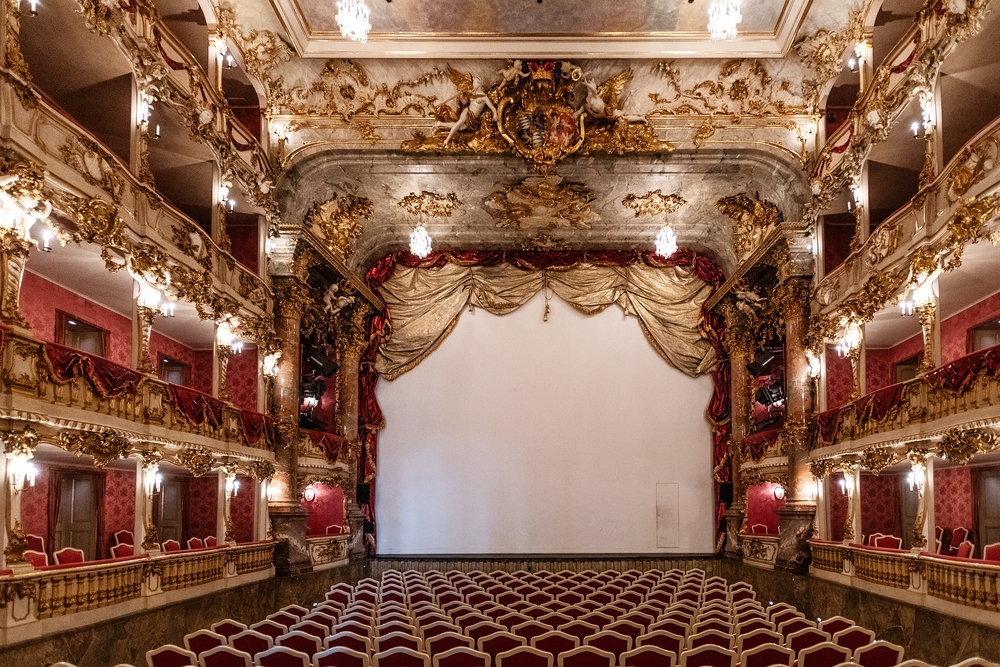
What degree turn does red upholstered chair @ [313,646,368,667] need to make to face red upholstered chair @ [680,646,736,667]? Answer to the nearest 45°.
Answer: approximately 90° to its right

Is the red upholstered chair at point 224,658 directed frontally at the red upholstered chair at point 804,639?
no

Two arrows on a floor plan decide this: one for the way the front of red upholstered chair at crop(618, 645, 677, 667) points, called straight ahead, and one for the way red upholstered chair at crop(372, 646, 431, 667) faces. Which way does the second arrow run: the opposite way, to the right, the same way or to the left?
the same way

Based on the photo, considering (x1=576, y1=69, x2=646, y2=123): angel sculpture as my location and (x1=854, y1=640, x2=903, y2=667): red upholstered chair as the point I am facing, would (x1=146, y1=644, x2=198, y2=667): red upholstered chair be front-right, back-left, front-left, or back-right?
front-right

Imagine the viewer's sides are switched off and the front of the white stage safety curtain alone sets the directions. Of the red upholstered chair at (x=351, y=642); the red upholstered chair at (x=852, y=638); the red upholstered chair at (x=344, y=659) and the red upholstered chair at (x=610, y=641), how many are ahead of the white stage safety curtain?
4

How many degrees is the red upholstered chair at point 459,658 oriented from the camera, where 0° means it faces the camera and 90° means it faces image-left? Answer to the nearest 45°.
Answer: approximately 180°

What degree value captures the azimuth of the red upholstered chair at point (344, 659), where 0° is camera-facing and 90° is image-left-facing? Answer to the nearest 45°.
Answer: approximately 180°

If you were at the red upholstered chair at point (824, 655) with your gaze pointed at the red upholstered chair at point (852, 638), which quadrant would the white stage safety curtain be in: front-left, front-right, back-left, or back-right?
front-left

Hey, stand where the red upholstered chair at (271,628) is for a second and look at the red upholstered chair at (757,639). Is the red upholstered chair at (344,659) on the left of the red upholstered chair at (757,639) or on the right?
right

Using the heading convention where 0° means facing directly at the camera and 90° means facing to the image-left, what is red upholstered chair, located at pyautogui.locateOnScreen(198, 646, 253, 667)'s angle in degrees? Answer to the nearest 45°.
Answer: approximately 180°

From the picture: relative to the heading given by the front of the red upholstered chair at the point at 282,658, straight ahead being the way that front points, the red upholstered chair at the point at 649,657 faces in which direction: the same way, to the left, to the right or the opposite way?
the same way

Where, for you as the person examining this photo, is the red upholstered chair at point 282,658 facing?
facing away from the viewer

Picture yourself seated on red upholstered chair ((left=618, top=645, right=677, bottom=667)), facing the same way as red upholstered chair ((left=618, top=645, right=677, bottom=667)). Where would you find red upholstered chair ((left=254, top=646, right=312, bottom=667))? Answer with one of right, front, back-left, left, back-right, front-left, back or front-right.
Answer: left

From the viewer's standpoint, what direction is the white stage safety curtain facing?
toward the camera

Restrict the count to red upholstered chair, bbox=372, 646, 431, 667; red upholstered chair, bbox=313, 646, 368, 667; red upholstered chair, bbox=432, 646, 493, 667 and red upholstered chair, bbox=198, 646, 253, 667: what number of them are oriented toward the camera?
0

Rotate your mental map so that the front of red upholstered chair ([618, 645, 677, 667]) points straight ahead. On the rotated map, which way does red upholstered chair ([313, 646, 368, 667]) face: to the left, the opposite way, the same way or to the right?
the same way

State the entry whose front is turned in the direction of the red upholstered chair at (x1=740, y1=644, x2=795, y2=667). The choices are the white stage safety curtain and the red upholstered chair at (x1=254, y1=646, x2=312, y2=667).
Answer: the white stage safety curtain

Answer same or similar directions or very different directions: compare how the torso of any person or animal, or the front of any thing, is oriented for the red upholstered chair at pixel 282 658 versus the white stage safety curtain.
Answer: very different directions

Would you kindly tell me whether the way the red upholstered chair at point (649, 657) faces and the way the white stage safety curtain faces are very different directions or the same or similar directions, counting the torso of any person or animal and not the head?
very different directions

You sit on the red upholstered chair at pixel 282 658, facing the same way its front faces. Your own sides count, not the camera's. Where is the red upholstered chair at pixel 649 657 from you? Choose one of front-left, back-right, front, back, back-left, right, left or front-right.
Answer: right
